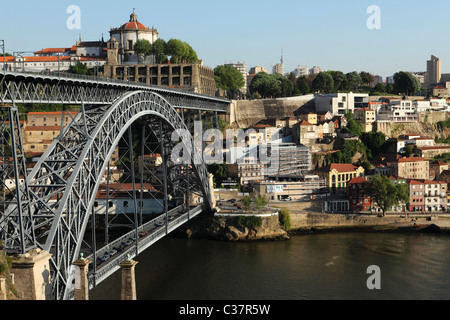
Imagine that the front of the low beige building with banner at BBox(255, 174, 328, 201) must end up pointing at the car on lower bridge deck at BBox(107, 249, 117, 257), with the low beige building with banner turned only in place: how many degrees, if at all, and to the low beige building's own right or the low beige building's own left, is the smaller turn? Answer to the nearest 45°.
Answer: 0° — it already faces it

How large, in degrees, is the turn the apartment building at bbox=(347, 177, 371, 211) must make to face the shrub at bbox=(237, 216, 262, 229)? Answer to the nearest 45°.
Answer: approximately 45° to its right

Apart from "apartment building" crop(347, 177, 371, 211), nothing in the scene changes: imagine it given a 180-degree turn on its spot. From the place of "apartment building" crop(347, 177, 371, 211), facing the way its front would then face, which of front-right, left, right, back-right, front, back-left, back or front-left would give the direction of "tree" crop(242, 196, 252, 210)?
back-left

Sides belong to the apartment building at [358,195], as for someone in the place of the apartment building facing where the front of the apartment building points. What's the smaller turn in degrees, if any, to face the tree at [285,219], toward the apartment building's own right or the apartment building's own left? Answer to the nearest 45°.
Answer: approximately 45° to the apartment building's own right

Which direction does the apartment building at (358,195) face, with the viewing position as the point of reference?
facing the viewer

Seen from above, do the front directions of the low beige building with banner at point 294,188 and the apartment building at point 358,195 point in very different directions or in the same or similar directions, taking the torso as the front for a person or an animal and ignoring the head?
same or similar directions

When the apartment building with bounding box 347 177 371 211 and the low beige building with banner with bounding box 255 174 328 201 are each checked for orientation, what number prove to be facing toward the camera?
2

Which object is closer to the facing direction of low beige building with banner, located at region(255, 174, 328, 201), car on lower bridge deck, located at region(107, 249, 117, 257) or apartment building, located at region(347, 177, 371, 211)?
the car on lower bridge deck

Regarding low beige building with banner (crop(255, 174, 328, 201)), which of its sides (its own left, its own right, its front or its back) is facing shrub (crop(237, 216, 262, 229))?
front

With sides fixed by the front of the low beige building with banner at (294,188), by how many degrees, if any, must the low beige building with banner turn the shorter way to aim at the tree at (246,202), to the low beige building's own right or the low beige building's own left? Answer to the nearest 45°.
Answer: approximately 45° to the low beige building's own right

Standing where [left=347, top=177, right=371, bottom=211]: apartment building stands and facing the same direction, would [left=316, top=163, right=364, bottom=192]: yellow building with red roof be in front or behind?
behind

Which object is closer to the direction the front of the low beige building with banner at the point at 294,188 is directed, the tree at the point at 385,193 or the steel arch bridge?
the steel arch bridge

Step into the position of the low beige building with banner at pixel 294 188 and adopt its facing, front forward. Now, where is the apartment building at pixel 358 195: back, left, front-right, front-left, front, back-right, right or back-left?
left

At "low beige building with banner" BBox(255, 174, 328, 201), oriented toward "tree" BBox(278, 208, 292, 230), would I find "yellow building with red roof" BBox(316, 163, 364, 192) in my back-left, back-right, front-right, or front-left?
back-left

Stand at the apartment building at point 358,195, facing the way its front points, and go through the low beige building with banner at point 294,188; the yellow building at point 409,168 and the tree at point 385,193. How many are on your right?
1

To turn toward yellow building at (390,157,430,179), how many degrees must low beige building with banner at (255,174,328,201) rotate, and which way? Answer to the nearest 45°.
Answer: approximately 135° to its left
